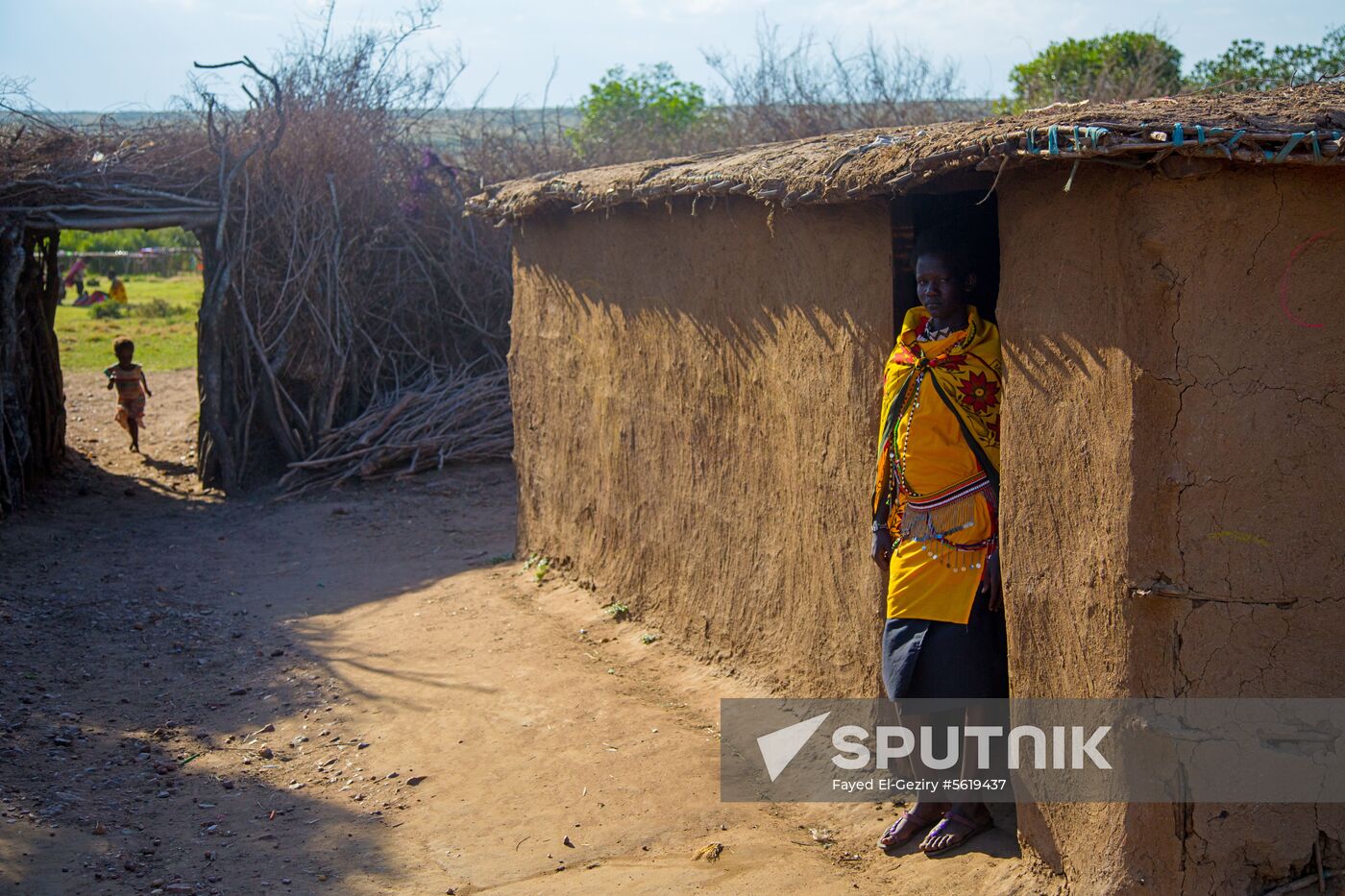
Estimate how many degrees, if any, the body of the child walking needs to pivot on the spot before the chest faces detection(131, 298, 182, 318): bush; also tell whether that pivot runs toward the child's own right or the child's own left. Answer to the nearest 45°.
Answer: approximately 180°

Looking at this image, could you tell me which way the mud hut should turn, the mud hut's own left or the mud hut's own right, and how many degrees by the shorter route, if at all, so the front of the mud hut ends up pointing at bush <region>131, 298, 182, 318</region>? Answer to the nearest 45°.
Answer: approximately 90° to the mud hut's own right

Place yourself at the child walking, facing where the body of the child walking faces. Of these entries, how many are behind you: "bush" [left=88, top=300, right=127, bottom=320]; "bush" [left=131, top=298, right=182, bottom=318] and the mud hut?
2

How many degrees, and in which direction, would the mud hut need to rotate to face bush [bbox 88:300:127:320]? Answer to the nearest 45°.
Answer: approximately 90° to its right

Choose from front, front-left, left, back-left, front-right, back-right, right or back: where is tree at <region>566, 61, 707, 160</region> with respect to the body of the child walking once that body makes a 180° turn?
front-right

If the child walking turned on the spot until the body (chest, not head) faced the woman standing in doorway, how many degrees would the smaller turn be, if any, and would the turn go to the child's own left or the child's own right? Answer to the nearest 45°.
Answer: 0° — they already face them

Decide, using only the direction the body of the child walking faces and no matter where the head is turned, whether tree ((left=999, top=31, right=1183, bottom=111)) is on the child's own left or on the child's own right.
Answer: on the child's own left
